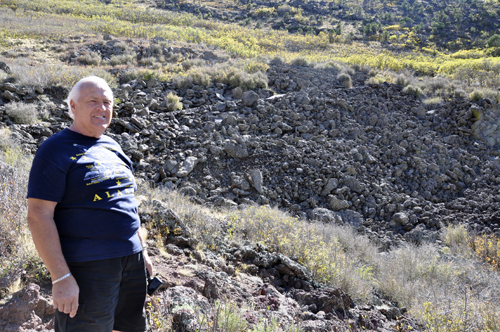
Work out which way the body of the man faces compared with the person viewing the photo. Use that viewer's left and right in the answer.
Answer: facing the viewer and to the right of the viewer

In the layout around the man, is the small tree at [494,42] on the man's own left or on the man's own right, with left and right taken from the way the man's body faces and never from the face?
on the man's own left

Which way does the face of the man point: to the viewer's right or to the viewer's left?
to the viewer's right

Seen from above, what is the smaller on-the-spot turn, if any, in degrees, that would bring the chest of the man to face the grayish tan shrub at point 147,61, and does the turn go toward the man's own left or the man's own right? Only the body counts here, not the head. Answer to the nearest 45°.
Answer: approximately 135° to the man's own left

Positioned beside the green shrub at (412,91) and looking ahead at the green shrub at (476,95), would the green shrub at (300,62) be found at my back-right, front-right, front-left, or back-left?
back-left

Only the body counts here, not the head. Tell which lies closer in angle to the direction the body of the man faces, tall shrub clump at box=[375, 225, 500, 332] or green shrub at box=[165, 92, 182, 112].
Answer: the tall shrub clump

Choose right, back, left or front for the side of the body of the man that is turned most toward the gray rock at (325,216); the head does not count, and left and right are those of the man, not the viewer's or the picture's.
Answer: left

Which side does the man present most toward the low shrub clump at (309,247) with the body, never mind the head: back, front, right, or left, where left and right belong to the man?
left

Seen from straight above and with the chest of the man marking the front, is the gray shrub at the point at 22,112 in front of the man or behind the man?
behind

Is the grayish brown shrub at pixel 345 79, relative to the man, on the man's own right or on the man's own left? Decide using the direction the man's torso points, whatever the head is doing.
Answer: on the man's own left

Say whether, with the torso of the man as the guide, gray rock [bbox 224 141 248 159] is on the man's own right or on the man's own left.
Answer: on the man's own left

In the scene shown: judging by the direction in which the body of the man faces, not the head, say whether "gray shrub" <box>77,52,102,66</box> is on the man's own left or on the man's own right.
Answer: on the man's own left

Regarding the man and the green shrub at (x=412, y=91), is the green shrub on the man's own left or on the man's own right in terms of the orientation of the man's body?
on the man's own left
